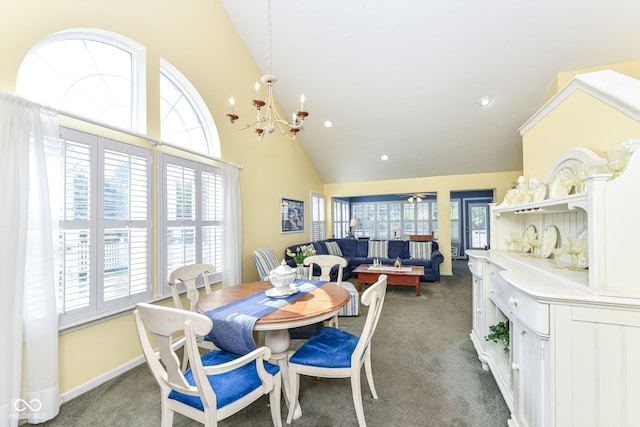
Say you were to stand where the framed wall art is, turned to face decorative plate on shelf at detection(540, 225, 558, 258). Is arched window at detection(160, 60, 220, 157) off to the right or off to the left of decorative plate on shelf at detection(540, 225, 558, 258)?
right

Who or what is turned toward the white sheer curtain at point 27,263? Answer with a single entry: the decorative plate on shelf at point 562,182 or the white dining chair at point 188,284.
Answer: the decorative plate on shelf

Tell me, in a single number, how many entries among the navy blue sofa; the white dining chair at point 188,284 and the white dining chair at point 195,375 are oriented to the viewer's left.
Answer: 0

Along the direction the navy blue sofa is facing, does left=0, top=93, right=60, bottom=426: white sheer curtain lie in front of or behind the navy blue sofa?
in front

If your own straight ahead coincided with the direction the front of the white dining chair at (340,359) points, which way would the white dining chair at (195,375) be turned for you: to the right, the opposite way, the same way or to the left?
to the right

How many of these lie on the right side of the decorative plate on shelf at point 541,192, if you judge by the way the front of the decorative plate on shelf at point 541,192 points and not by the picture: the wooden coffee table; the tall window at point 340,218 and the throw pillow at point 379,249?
3

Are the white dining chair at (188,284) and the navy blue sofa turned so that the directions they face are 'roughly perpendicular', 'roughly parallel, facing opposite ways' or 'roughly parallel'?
roughly perpendicular

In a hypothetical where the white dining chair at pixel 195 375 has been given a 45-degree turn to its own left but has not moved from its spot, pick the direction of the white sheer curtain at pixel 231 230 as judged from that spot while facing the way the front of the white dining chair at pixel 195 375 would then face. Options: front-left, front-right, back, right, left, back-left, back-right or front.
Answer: front

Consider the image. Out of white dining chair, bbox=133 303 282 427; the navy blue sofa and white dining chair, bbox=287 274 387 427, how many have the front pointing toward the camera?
1

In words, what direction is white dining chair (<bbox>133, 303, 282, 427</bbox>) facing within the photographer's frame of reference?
facing away from the viewer and to the right of the viewer

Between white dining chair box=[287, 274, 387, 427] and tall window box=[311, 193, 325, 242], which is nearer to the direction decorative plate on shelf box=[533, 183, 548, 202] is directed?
the white dining chair

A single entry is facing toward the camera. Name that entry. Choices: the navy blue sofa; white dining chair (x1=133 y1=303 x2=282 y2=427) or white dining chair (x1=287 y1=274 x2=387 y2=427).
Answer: the navy blue sofa

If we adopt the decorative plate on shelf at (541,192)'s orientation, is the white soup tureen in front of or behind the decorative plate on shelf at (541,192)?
in front

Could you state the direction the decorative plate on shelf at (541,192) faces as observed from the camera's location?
facing the viewer and to the left of the viewer
